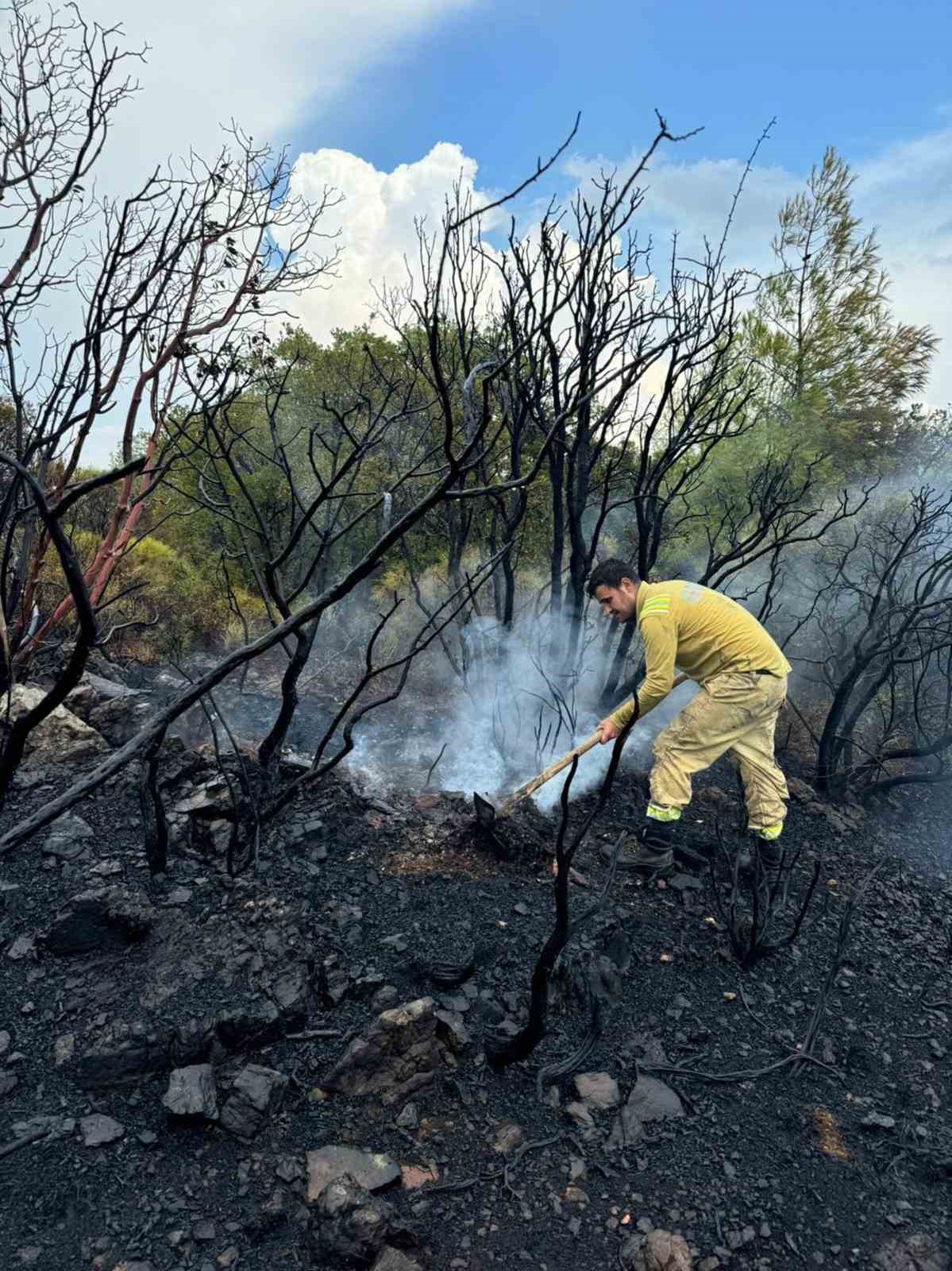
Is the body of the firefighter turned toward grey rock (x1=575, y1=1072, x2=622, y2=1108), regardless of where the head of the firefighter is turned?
no

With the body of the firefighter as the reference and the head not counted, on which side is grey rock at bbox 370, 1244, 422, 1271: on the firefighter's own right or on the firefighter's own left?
on the firefighter's own left

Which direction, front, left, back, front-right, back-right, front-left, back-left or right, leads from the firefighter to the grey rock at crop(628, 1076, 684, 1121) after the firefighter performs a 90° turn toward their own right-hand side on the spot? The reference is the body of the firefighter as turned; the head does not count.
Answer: back

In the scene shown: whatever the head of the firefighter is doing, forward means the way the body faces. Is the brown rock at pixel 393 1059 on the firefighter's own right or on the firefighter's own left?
on the firefighter's own left

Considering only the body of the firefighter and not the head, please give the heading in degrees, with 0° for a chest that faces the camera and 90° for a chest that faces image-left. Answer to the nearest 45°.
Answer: approximately 90°

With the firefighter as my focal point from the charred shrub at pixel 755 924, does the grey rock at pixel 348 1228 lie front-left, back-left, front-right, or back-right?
back-left

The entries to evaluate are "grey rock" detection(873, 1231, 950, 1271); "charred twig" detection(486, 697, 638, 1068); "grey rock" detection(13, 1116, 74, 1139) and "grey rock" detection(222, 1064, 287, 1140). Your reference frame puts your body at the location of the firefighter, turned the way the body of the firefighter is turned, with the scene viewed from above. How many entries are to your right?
0

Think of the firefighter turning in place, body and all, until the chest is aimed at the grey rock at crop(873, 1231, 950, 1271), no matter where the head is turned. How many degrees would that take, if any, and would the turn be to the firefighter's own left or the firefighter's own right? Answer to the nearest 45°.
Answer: approximately 90° to the firefighter's own left

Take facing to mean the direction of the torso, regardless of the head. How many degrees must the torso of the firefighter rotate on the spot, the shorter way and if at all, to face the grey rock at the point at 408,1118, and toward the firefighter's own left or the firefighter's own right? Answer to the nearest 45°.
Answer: approximately 90° to the firefighter's own left

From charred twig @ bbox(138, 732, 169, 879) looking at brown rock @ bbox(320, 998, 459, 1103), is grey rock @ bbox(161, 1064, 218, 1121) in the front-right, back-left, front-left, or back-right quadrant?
front-right

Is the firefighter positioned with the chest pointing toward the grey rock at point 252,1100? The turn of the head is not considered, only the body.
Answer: no

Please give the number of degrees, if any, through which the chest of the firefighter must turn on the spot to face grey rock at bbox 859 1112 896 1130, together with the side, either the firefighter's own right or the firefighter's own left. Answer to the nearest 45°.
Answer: approximately 90° to the firefighter's own left

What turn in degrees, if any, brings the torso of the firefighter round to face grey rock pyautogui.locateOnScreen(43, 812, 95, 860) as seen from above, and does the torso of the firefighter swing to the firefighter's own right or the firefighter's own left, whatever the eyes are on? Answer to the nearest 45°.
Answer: approximately 45° to the firefighter's own left

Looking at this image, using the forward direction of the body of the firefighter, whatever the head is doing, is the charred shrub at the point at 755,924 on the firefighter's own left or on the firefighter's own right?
on the firefighter's own left

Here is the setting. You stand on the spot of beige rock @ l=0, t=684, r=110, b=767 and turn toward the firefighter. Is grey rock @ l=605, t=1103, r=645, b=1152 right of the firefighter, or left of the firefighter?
right

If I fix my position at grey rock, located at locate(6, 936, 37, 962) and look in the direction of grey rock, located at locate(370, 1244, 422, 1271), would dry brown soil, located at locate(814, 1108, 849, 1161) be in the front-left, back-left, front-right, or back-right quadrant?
front-left

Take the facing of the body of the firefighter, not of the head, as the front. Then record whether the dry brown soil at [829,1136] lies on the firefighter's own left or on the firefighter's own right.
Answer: on the firefighter's own left

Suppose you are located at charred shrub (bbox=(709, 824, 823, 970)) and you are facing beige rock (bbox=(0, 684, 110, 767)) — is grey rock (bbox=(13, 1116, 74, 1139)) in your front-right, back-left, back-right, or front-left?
front-left
